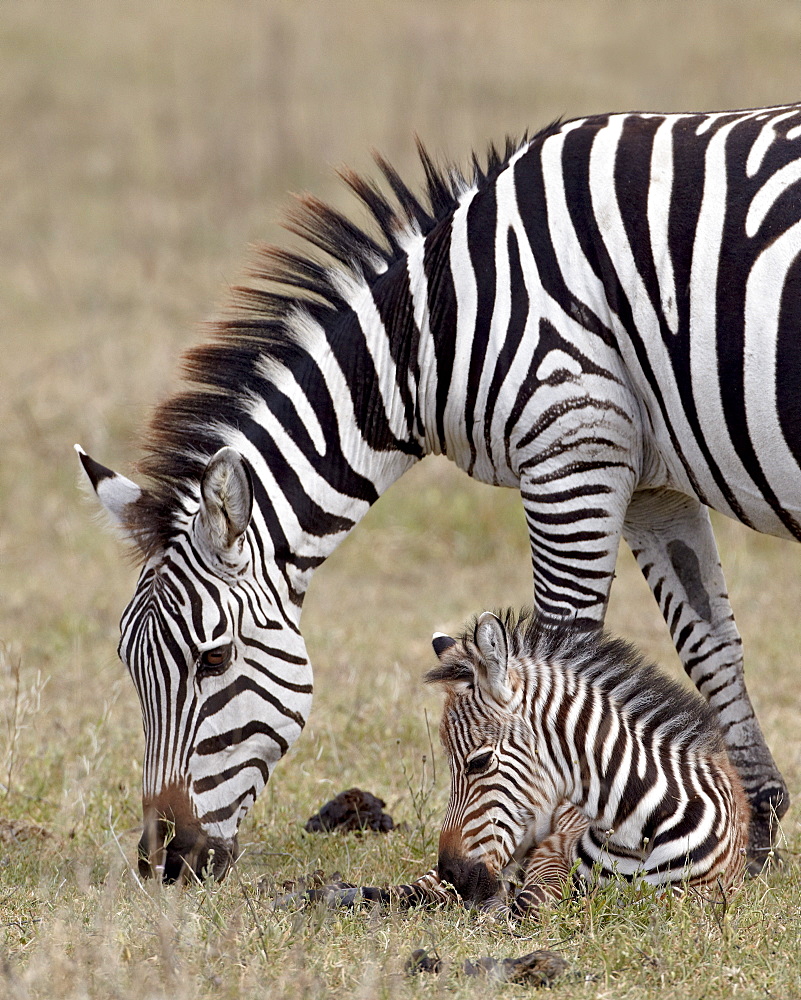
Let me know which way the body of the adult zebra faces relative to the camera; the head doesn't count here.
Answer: to the viewer's left
